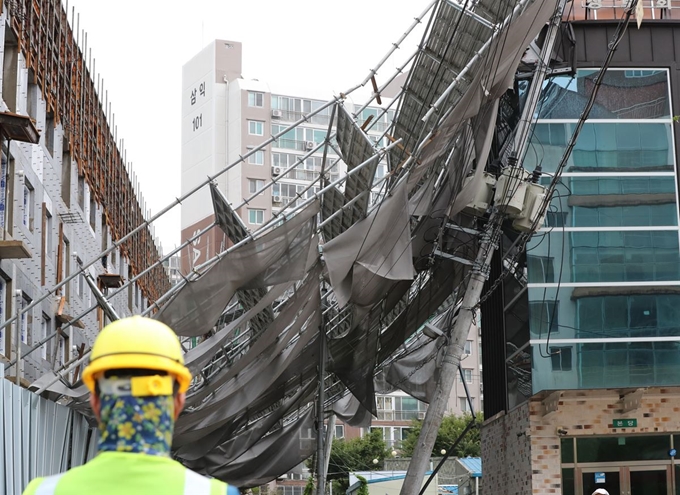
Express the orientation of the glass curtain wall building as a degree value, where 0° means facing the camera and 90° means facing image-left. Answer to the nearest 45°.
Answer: approximately 0°

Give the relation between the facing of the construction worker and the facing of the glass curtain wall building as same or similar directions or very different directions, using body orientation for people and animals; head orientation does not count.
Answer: very different directions

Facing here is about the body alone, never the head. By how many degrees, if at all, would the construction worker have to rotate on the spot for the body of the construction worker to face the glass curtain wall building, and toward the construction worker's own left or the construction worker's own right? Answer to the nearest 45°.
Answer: approximately 45° to the construction worker's own right

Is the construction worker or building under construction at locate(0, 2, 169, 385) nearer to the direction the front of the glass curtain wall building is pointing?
the construction worker

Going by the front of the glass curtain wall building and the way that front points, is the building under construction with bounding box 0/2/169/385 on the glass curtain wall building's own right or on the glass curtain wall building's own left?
on the glass curtain wall building's own right

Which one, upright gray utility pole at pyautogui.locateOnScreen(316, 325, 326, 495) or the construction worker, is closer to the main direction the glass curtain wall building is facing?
the construction worker

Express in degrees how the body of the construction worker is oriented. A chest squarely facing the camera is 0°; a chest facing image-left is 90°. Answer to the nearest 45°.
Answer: approximately 180°

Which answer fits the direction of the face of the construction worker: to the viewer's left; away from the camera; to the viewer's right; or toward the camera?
away from the camera

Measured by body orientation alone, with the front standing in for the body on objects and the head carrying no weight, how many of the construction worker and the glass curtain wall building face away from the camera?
1

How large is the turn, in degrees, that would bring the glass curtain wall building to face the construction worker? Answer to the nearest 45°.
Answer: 0° — it already faces them
